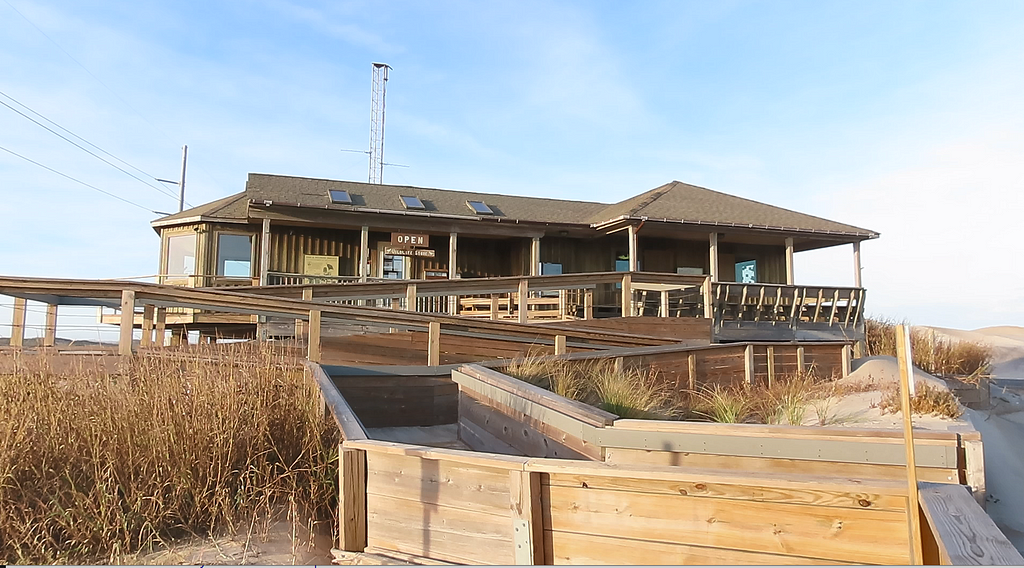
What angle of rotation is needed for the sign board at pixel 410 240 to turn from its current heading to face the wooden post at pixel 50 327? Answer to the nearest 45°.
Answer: approximately 45° to its right

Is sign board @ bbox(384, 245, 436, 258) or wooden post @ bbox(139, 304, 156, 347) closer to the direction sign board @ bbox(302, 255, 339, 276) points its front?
the wooden post

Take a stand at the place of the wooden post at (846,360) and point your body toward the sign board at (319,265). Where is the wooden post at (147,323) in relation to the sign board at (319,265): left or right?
left

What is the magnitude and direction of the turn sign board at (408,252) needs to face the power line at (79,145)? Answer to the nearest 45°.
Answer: approximately 135° to its right

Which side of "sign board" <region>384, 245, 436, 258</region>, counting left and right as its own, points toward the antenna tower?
back

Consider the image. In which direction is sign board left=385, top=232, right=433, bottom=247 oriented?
toward the camera

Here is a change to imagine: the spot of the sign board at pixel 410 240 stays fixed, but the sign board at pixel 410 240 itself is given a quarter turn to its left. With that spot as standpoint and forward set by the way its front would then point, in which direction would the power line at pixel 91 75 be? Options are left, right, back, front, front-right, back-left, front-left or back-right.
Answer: back-left

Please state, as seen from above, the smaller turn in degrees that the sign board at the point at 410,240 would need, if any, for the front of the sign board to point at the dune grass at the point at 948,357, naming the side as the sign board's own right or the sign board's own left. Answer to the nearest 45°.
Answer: approximately 45° to the sign board's own left

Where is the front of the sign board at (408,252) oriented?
toward the camera

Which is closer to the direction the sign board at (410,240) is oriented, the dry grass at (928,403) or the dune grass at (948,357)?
the dry grass

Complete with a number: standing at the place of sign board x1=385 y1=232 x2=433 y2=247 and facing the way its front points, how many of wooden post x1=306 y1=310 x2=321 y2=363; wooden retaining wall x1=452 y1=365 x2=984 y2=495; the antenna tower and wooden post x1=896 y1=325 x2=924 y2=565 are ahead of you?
3

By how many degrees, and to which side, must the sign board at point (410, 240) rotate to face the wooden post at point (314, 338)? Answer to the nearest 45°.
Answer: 0° — it already faces it
